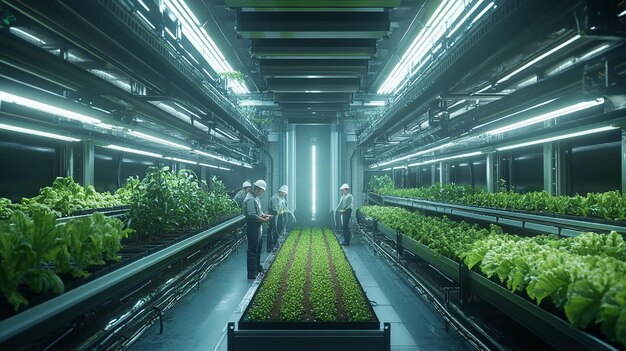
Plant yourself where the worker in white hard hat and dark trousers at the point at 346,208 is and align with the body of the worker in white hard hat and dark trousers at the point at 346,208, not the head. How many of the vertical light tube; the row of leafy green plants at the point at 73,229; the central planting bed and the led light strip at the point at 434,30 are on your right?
1

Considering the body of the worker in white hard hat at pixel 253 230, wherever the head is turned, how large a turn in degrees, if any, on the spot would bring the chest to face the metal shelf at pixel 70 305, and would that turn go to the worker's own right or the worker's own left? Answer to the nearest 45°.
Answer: approximately 90° to the worker's own right

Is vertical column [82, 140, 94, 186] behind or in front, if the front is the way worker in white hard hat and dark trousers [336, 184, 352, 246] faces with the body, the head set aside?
in front

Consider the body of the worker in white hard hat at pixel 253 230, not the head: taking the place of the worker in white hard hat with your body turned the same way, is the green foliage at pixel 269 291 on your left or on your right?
on your right

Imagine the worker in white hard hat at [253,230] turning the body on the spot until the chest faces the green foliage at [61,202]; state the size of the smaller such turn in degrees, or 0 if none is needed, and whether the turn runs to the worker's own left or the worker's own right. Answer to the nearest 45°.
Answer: approximately 135° to the worker's own right

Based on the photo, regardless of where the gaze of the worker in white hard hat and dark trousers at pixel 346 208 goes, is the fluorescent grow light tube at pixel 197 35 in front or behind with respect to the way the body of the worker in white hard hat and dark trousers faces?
in front

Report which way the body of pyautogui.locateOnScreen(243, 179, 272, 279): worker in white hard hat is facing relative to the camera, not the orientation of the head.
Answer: to the viewer's right

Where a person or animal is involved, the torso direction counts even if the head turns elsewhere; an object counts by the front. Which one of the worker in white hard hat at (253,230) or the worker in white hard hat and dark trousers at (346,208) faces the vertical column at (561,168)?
the worker in white hard hat at (253,230)

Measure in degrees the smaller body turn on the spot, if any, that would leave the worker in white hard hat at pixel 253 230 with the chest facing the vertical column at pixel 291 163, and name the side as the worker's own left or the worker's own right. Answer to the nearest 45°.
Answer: approximately 90° to the worker's own left

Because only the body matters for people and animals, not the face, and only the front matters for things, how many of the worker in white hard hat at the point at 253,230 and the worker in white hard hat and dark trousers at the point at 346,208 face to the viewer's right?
1

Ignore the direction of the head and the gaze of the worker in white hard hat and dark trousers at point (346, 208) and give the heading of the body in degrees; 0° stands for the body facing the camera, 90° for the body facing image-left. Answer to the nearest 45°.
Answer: approximately 45°

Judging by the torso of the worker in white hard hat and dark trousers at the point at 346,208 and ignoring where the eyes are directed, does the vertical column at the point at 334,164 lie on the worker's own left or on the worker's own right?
on the worker's own right
